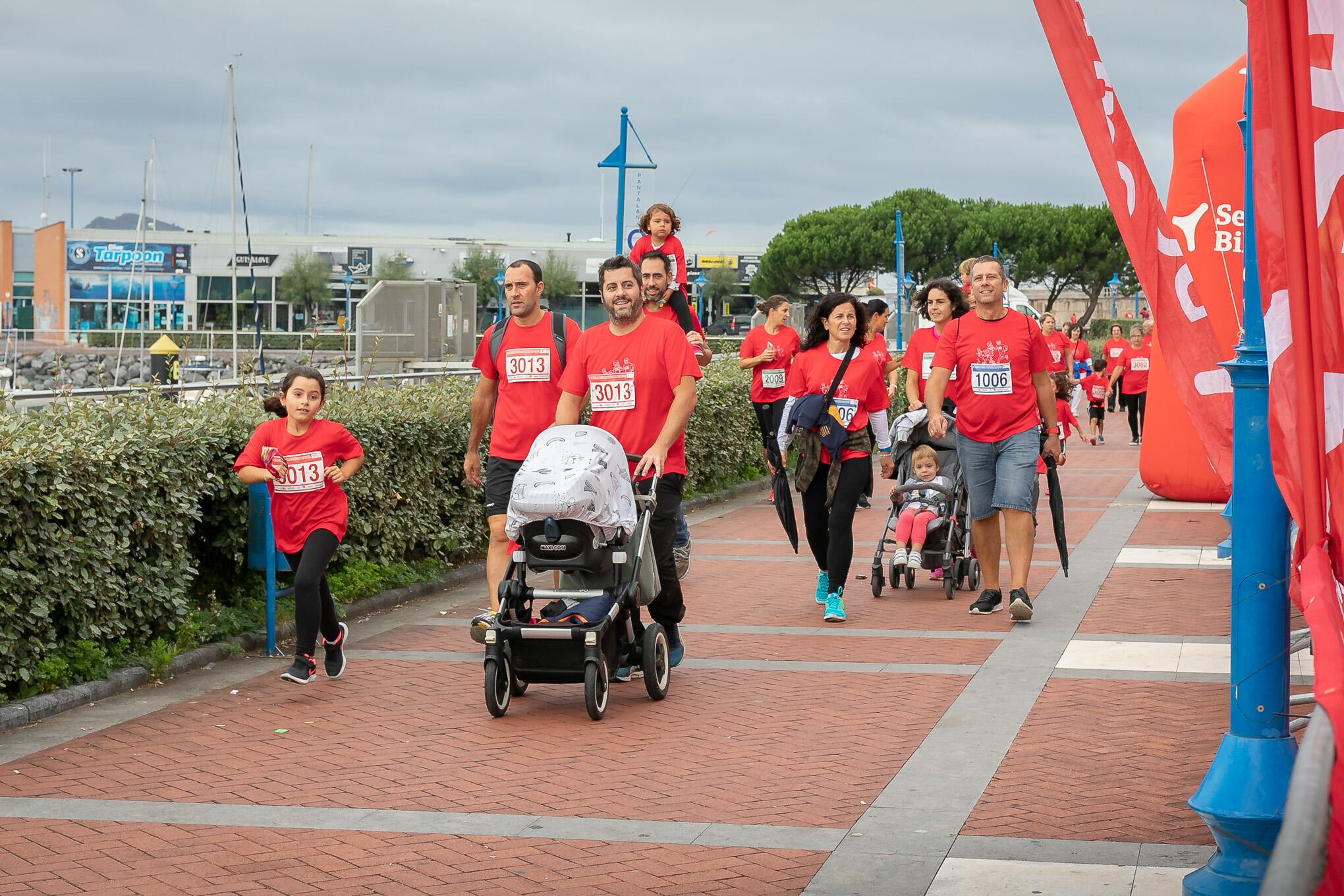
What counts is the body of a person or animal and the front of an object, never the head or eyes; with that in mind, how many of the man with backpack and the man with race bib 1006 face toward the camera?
2

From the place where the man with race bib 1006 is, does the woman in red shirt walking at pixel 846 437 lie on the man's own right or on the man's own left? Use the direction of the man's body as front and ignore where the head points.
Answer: on the man's own right

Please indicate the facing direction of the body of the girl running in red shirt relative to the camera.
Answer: toward the camera

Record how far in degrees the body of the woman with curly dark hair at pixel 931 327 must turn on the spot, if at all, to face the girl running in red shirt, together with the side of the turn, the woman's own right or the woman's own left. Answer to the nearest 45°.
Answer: approximately 45° to the woman's own right

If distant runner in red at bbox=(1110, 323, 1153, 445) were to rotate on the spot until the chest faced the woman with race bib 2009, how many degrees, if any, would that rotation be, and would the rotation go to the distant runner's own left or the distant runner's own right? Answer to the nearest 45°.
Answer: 0° — they already face them

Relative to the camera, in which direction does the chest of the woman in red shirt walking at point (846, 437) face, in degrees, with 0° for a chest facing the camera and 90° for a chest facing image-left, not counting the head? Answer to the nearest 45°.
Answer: approximately 0°

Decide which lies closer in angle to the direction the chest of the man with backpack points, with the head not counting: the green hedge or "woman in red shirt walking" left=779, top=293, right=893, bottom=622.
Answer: the green hedge

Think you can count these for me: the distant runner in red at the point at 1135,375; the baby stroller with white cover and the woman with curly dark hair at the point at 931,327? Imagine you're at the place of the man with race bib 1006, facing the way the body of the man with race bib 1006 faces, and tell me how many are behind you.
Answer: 2

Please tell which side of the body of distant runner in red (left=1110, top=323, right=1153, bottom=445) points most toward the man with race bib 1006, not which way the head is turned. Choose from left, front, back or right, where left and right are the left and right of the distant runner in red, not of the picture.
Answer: front

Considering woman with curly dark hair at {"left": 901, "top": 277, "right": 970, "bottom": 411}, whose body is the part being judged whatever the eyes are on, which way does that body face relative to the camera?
toward the camera

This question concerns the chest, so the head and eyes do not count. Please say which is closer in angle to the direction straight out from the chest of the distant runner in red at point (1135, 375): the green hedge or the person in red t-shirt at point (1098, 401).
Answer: the green hedge
